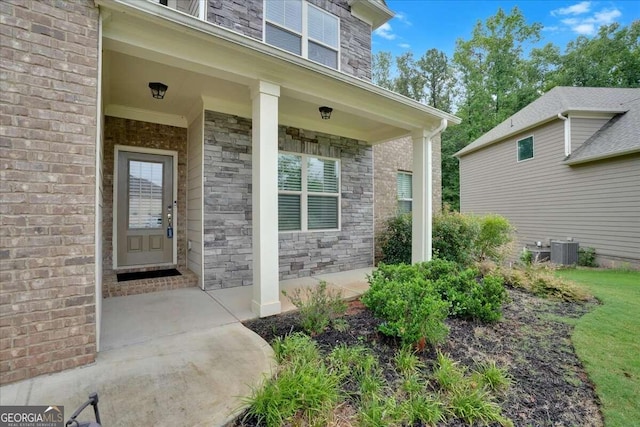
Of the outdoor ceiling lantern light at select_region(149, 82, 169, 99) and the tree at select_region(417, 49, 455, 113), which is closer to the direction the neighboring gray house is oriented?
the outdoor ceiling lantern light

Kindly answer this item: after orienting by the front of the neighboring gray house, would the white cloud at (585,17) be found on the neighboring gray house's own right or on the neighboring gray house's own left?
on the neighboring gray house's own left

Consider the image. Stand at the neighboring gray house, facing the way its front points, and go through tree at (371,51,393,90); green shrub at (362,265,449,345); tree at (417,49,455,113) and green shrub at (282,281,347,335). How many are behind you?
2

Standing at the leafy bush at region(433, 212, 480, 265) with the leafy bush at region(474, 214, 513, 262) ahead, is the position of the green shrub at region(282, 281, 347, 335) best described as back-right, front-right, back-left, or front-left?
back-right

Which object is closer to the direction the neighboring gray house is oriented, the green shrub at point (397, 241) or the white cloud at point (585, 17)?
the green shrub

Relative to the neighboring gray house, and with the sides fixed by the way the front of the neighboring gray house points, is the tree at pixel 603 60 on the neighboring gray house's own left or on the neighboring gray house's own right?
on the neighboring gray house's own left

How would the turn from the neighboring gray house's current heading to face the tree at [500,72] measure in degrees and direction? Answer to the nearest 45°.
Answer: approximately 135° to its left

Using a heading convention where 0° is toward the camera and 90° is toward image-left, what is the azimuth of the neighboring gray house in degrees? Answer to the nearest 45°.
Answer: approximately 315°

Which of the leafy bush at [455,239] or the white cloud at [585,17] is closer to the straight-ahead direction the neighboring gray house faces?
the leafy bush

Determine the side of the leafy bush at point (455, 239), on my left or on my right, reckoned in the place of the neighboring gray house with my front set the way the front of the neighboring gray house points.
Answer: on my right

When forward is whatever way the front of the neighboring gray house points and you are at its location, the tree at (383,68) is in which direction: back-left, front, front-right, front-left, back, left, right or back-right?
back

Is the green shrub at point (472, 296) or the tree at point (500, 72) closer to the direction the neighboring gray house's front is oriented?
the green shrub

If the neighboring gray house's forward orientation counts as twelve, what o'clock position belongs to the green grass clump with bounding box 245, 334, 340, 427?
The green grass clump is roughly at 2 o'clock from the neighboring gray house.

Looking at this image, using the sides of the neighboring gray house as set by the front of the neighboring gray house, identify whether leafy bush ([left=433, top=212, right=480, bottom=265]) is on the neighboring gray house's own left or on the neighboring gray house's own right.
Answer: on the neighboring gray house's own right

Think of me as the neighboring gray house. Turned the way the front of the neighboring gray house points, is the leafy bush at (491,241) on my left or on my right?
on my right

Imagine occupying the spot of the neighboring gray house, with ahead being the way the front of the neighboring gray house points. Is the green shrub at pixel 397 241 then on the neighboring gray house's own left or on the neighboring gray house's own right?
on the neighboring gray house's own right

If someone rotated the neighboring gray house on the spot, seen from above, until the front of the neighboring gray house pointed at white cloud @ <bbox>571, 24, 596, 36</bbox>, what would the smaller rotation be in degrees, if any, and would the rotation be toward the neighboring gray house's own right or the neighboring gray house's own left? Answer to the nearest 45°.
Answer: approximately 135° to the neighboring gray house's own left
